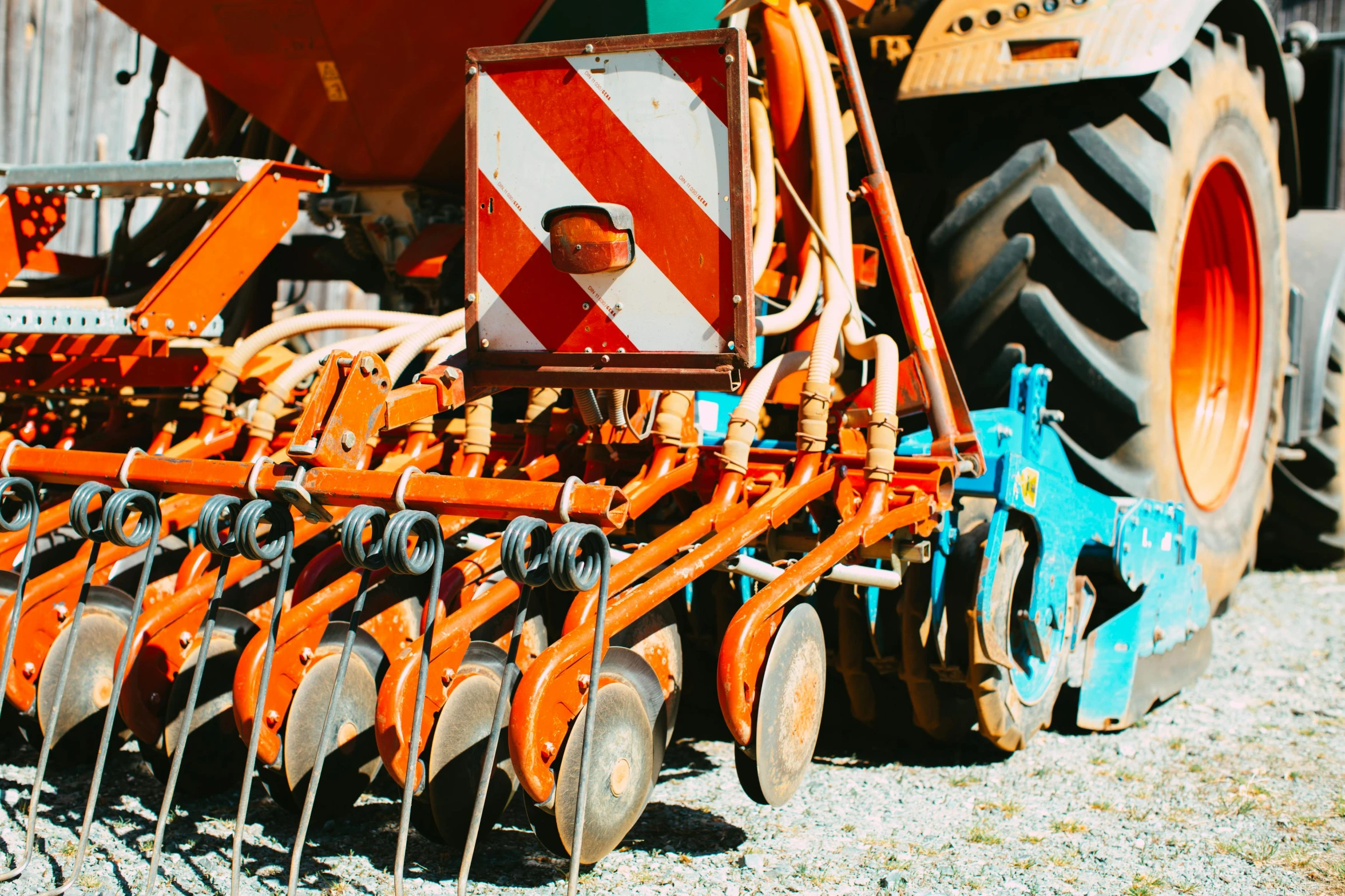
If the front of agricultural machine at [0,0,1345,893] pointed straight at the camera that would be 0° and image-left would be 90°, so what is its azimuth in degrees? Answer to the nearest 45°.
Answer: approximately 225°
